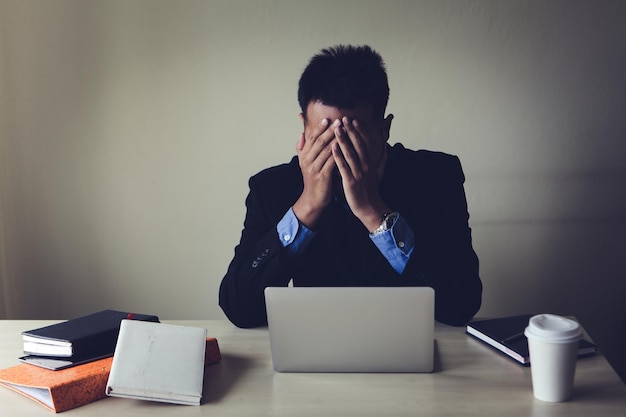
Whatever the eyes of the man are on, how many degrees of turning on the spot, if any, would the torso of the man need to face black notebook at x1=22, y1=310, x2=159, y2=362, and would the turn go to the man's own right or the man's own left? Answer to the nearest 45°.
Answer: approximately 45° to the man's own right

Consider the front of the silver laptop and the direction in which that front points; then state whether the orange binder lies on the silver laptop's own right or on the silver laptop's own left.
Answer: on the silver laptop's own left

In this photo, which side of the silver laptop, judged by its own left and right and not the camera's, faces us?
back

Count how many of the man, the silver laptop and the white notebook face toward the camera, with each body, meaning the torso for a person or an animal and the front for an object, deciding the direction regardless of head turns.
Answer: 2

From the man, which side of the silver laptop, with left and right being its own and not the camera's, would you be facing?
front

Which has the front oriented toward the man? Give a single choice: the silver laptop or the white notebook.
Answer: the silver laptop

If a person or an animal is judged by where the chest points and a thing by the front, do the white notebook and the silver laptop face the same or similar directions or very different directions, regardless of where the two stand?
very different directions

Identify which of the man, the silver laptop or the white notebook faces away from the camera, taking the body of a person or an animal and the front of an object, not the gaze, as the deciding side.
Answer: the silver laptop

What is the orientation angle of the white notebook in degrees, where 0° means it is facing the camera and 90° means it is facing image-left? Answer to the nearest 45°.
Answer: approximately 0°

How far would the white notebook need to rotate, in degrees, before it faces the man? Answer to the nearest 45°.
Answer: approximately 135° to its left

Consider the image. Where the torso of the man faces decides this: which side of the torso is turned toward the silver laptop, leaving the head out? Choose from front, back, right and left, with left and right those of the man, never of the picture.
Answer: front

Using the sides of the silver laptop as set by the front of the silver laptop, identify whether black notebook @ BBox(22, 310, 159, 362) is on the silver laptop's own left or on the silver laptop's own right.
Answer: on the silver laptop's own left

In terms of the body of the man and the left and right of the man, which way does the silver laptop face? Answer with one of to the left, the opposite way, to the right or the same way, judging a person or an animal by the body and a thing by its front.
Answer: the opposite way
